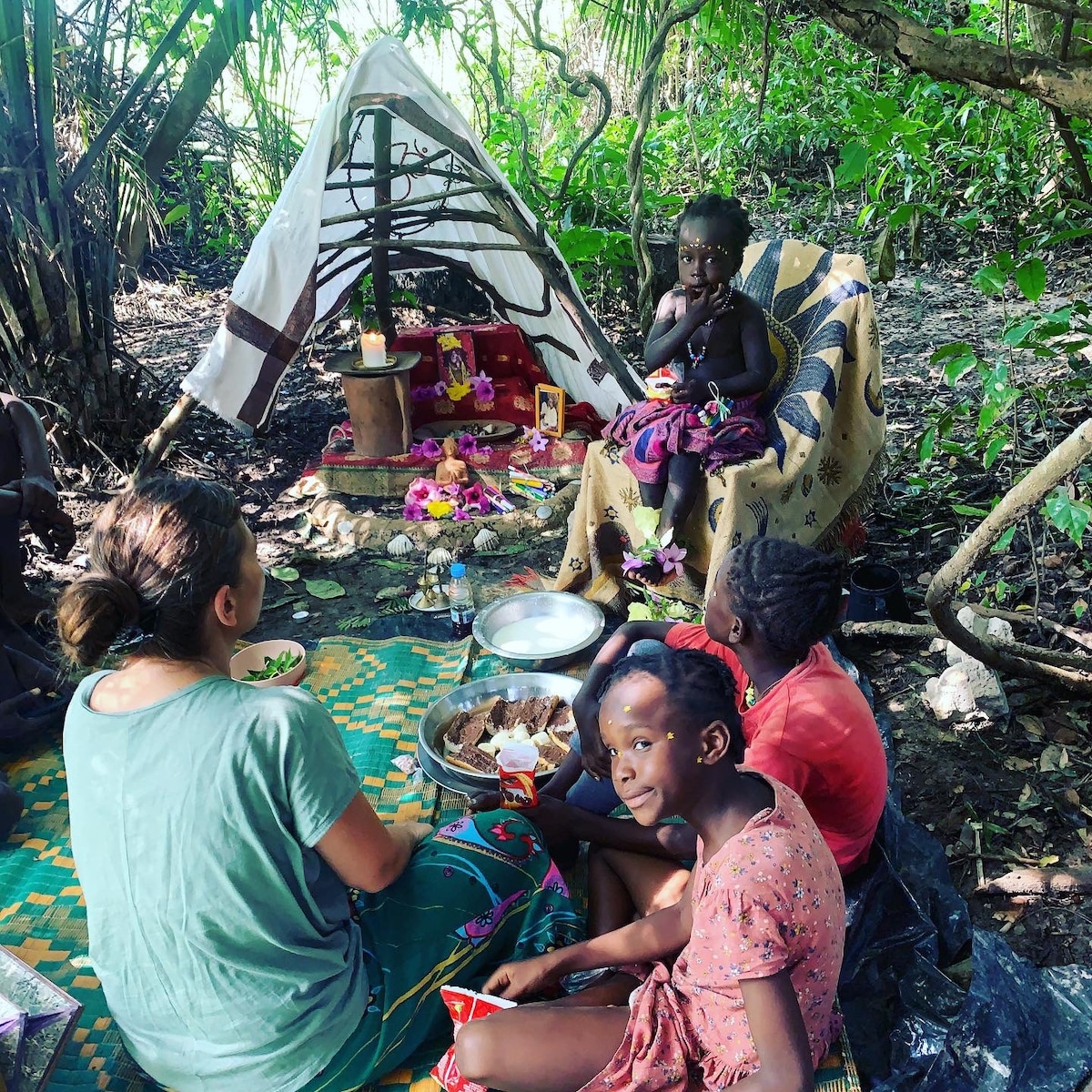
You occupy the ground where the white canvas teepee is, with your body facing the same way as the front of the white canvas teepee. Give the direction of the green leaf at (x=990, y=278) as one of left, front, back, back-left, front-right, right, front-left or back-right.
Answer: front-left

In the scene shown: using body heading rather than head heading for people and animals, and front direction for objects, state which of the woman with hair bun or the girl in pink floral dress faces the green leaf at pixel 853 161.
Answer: the woman with hair bun

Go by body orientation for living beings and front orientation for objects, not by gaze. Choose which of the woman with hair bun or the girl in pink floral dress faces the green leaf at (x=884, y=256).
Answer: the woman with hair bun

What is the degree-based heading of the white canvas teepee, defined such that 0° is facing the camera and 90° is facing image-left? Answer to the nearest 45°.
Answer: approximately 0°

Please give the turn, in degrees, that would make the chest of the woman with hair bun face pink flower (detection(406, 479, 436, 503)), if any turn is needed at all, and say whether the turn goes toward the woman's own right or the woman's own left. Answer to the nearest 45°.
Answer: approximately 45° to the woman's own left

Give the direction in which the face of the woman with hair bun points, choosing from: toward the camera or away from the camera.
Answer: away from the camera

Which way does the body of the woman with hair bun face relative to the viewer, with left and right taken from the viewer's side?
facing away from the viewer and to the right of the viewer

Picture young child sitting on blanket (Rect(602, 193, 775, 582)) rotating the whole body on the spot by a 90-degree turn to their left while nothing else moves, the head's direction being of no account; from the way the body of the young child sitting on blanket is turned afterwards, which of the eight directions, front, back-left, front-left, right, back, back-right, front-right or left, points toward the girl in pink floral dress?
front-right

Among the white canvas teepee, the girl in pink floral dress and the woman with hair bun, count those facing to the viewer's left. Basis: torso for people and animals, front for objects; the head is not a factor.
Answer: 1

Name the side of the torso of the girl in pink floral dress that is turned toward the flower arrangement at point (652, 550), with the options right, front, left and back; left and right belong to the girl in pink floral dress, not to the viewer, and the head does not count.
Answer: right

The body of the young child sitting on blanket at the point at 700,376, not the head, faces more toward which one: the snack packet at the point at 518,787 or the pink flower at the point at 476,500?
the snack packet

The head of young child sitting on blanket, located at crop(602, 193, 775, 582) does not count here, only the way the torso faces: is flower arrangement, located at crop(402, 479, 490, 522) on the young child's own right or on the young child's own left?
on the young child's own right

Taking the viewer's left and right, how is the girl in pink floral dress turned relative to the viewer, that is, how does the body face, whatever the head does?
facing to the left of the viewer
